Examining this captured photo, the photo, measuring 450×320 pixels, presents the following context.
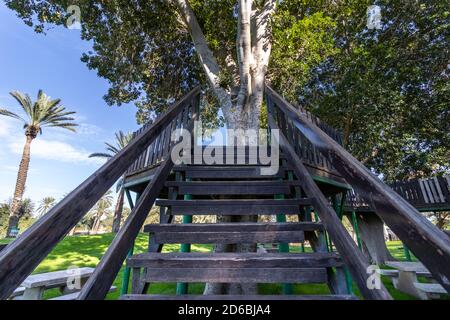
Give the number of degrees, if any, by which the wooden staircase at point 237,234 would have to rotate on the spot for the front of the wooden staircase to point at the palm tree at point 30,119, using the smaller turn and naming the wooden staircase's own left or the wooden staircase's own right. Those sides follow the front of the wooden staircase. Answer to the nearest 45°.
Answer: approximately 135° to the wooden staircase's own right

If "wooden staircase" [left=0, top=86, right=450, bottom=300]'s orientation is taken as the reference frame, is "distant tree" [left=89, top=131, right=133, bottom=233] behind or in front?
behind

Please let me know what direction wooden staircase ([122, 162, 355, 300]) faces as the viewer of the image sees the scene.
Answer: facing the viewer

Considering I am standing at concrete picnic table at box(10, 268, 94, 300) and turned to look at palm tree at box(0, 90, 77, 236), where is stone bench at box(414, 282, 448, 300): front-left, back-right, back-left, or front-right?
back-right

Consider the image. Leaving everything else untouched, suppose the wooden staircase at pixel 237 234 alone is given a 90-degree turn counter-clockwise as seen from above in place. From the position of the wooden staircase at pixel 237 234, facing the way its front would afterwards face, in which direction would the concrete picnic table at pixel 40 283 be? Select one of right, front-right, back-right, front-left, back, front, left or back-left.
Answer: back-left

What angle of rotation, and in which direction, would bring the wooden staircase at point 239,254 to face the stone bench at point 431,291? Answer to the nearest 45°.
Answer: approximately 135° to its left

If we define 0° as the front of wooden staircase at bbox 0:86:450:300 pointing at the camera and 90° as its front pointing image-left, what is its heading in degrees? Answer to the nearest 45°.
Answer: approximately 0°

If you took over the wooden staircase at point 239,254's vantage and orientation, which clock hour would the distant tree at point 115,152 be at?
The distant tree is roughly at 5 o'clock from the wooden staircase.

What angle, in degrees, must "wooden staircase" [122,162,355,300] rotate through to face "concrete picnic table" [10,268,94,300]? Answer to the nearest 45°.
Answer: approximately 135° to its right

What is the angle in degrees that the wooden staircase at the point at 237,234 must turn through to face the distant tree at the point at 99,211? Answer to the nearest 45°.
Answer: approximately 135° to its right

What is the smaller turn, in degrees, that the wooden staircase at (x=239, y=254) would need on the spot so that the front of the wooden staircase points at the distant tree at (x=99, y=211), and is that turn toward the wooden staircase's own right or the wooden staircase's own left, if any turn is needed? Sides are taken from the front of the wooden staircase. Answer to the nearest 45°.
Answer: approximately 135° to the wooden staircase's own right
